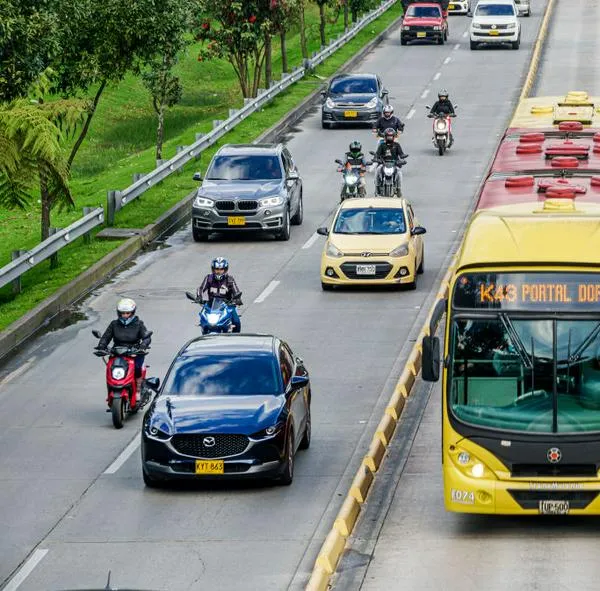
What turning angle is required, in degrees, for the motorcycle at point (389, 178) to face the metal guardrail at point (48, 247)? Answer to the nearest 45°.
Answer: approximately 45° to its right

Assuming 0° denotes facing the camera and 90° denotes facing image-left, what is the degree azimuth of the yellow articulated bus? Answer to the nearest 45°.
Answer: approximately 0°

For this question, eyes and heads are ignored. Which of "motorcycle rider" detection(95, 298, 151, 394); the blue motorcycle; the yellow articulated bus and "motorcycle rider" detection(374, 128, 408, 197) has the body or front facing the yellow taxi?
"motorcycle rider" detection(374, 128, 408, 197)

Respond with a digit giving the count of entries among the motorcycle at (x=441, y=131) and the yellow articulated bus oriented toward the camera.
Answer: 2

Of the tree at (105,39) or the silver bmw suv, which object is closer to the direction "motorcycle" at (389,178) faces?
the silver bmw suv

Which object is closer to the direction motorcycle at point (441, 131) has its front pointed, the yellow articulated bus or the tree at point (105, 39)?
the yellow articulated bus

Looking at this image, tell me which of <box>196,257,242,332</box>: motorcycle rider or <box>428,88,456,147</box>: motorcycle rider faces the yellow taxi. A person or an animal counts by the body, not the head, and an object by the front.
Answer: <box>428,88,456,147</box>: motorcycle rider

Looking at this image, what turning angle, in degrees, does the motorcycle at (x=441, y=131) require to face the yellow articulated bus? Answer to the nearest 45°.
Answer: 0° — it already faces it

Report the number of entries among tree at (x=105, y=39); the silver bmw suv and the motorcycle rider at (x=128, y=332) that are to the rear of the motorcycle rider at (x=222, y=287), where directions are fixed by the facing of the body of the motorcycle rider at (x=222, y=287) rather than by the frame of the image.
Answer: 2
